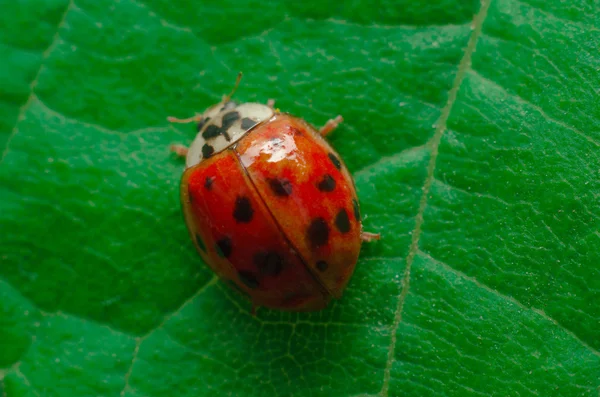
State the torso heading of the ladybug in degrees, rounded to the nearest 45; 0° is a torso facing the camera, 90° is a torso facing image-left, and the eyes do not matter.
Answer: approximately 135°
